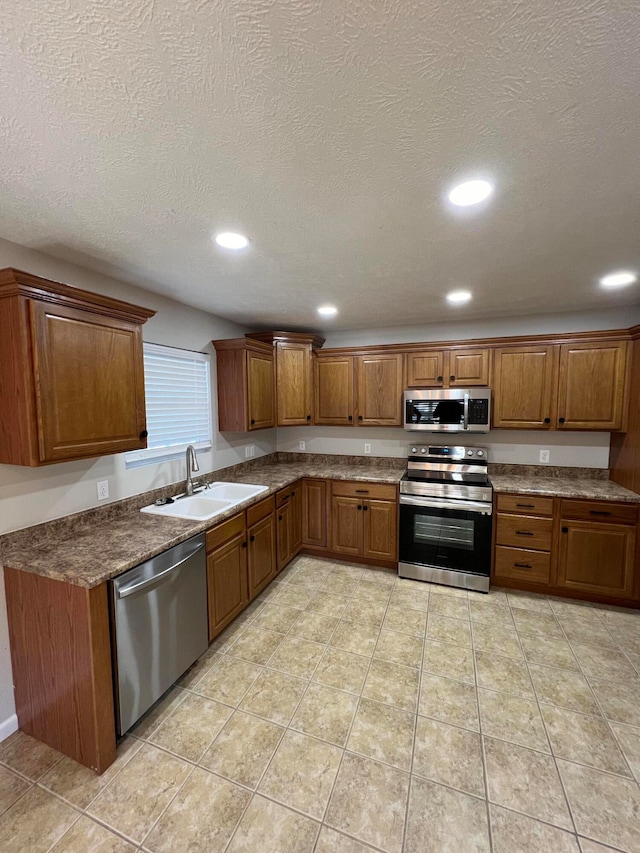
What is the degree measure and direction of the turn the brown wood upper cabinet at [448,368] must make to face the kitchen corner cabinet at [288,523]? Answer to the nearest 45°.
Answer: approximately 45° to its right

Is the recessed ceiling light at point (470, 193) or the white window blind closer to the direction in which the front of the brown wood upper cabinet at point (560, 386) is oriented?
the recessed ceiling light

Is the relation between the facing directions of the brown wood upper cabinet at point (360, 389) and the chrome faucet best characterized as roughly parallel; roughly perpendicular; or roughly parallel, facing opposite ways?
roughly perpendicular

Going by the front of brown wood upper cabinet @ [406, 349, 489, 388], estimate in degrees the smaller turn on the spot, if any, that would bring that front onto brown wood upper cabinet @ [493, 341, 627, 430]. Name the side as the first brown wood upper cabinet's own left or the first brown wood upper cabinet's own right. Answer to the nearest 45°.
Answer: approximately 90° to the first brown wood upper cabinet's own left

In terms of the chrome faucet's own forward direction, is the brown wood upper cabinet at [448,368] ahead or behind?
ahead

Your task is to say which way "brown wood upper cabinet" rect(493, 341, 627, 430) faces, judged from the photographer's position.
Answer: facing the viewer

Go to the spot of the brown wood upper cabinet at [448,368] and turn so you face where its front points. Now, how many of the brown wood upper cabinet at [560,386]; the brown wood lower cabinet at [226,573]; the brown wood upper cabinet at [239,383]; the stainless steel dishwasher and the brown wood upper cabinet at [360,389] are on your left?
1

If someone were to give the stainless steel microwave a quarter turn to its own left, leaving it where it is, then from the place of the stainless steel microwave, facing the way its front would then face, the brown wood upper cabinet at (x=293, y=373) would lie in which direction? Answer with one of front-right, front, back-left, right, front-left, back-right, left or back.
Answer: back

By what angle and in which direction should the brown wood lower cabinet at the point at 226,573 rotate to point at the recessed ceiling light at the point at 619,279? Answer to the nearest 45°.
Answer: approximately 45° to its left

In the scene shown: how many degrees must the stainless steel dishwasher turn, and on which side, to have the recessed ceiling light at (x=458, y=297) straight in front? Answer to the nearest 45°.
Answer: approximately 45° to its left

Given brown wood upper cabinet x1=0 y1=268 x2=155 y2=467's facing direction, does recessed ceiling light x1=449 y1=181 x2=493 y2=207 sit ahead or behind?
ahead

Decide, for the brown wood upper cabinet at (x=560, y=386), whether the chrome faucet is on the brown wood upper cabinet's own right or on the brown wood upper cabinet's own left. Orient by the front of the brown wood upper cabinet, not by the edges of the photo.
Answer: on the brown wood upper cabinet's own right

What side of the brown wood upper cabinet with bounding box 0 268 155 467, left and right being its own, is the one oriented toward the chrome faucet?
left

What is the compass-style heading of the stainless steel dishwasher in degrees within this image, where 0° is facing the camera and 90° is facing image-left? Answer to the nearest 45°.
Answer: approximately 315°

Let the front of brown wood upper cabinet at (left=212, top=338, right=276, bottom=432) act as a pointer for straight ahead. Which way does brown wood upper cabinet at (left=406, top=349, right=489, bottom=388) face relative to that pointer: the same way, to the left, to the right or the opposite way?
to the right

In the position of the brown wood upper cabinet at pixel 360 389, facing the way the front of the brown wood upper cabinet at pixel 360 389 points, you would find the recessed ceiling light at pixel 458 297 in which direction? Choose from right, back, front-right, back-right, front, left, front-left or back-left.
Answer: front-left

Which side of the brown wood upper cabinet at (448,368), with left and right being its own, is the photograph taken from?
front

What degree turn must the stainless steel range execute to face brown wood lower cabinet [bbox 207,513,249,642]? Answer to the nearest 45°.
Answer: approximately 45° to its right
